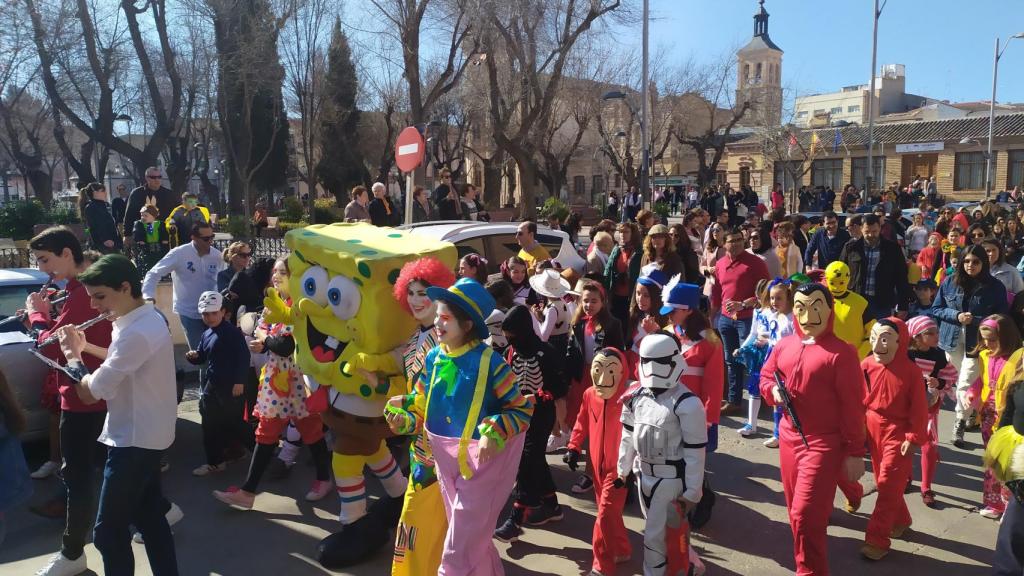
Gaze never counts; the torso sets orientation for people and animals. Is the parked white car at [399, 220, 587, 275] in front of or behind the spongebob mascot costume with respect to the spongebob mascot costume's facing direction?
behind

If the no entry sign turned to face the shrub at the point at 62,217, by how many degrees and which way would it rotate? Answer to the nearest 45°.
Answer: approximately 90° to its right

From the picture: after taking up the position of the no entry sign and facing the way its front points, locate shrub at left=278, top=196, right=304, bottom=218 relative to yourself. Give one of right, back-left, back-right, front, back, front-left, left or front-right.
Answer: back-right

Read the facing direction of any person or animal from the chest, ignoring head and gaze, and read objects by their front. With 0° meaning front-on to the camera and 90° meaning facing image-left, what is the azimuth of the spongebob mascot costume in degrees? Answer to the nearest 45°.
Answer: approximately 45°

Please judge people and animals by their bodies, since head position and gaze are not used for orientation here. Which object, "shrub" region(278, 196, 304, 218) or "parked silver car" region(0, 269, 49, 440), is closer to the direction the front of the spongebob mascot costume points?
the parked silver car

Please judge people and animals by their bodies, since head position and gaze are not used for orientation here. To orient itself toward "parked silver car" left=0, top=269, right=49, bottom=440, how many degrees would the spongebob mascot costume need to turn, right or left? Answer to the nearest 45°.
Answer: approximately 90° to its right

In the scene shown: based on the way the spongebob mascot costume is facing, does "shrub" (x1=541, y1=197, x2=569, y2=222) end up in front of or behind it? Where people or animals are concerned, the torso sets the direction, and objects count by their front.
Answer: behind
